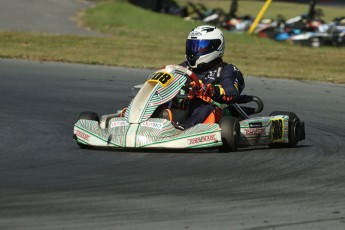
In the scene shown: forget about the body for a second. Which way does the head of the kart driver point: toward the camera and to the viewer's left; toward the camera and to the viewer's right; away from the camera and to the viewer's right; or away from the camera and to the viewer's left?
toward the camera and to the viewer's left

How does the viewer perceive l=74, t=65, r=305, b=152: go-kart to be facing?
facing the viewer and to the left of the viewer

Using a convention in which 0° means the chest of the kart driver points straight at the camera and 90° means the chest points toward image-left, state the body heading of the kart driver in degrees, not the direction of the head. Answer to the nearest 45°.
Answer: approximately 45°
